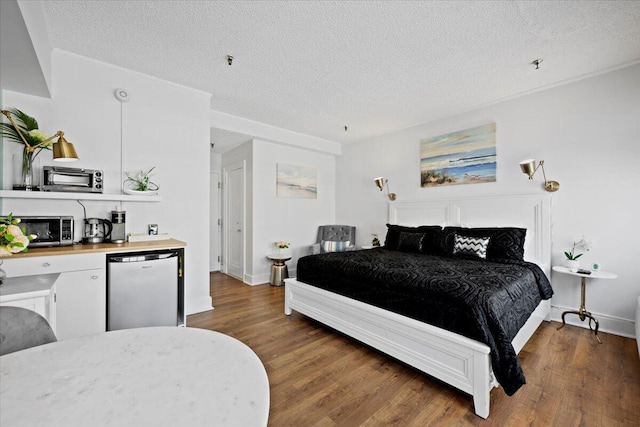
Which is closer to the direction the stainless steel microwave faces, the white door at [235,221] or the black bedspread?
the black bedspread

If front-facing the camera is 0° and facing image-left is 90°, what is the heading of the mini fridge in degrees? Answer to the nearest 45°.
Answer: approximately 0°

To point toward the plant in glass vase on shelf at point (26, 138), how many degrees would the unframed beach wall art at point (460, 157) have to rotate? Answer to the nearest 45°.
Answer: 0° — it already faces it

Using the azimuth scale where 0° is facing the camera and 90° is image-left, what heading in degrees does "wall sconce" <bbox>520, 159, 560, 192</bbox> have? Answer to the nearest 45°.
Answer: approximately 45°

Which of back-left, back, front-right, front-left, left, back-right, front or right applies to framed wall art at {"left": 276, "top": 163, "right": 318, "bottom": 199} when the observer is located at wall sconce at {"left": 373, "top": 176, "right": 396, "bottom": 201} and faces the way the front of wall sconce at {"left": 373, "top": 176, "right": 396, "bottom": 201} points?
front-right

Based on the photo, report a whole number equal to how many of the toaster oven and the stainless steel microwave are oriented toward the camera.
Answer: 2

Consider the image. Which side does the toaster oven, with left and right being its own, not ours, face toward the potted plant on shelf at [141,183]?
left

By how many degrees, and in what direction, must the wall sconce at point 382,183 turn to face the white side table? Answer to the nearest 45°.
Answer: approximately 90° to its left
